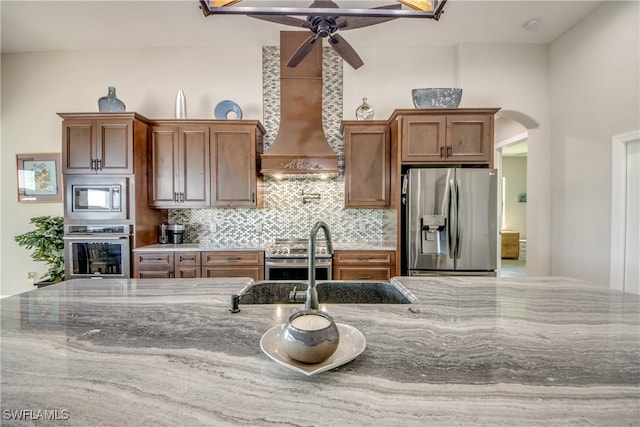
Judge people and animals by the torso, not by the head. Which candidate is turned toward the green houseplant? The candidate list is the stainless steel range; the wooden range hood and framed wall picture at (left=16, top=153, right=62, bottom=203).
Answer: the framed wall picture

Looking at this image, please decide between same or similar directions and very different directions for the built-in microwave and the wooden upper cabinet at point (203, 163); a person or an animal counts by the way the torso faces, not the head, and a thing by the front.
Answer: same or similar directions

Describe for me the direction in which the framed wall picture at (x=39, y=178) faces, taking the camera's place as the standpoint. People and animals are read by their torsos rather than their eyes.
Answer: facing the viewer

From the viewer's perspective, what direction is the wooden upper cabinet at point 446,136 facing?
toward the camera

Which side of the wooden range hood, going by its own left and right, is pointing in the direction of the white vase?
right

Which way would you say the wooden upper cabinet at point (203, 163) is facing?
toward the camera

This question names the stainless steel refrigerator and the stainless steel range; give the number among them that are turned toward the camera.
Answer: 2

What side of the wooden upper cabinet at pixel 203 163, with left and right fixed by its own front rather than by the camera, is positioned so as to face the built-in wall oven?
right

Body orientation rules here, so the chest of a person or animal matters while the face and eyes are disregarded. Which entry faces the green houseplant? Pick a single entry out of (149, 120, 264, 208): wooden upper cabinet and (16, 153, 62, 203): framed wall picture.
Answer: the framed wall picture

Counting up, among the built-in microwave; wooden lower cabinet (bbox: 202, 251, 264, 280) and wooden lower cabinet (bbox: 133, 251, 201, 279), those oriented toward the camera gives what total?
3

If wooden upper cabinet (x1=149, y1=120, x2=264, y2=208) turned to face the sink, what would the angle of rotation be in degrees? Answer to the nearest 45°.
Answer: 0° — it already faces it

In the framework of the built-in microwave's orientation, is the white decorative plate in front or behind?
in front

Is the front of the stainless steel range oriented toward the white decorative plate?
yes

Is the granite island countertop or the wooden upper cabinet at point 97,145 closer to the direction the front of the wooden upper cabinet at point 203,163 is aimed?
the granite island countertop
